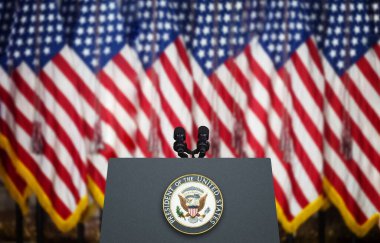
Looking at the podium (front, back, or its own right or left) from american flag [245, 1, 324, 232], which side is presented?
back

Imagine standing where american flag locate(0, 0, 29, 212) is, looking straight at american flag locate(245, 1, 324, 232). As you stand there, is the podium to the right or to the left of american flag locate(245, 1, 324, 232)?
right

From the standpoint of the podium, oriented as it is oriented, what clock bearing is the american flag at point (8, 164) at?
The american flag is roughly at 5 o'clock from the podium.

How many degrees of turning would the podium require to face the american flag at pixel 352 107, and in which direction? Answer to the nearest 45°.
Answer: approximately 135° to its left

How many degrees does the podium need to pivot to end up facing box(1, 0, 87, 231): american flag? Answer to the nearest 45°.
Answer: approximately 135° to its right

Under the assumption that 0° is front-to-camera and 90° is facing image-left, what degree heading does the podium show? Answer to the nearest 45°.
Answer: approximately 0°
